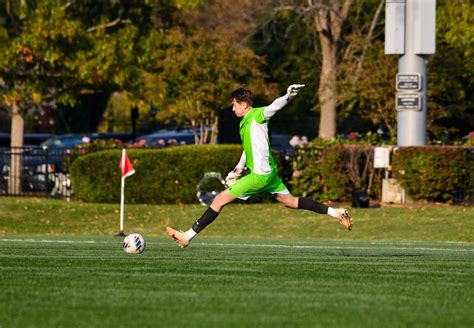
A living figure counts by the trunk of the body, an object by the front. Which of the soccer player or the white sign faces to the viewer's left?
the soccer player

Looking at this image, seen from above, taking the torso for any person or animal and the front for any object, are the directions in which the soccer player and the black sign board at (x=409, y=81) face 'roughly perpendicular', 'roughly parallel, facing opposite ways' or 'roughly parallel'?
roughly perpendicular

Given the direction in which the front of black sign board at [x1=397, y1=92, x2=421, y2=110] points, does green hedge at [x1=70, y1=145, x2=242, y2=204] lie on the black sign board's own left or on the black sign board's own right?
on the black sign board's own right

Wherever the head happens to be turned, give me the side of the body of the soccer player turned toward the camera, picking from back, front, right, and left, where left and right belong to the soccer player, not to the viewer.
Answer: left

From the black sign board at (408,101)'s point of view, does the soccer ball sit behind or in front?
in front

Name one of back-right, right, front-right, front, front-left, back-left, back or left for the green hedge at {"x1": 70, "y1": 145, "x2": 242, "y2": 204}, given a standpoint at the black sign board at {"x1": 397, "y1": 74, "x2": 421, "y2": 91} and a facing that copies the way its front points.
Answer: right

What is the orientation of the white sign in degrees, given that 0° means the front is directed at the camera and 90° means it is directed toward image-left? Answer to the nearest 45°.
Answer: approximately 0°

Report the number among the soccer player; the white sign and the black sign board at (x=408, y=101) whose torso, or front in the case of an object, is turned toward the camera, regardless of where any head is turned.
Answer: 2

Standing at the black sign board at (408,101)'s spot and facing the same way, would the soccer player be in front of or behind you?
in front

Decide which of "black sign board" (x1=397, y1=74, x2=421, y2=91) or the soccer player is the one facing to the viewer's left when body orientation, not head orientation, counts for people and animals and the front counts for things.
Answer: the soccer player

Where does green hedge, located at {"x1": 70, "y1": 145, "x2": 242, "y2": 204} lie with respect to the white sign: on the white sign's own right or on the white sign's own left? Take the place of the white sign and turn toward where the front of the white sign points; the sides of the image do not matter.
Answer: on the white sign's own right
